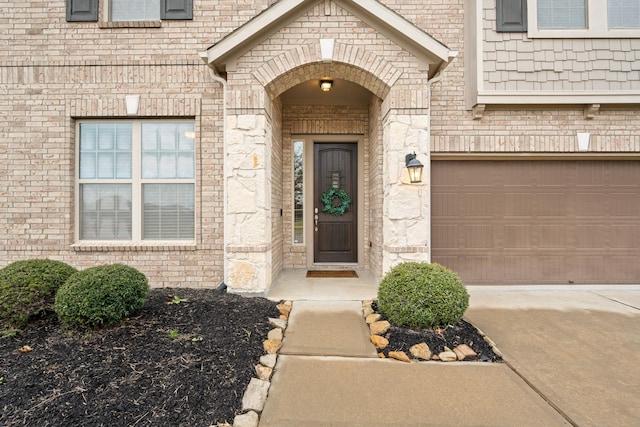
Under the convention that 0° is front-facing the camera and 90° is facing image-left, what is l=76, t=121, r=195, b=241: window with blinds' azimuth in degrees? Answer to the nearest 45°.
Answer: approximately 0°

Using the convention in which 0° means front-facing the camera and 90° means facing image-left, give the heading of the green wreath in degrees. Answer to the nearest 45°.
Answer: approximately 0°

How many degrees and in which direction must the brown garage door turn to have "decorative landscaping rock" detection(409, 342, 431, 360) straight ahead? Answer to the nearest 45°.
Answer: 0° — it already faces it

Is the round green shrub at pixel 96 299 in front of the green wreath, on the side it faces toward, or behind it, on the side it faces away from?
in front
